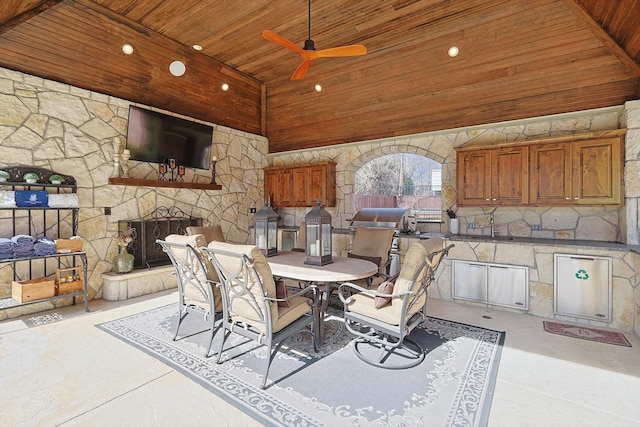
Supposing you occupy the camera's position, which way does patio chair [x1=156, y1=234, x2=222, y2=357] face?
facing away from the viewer and to the right of the viewer

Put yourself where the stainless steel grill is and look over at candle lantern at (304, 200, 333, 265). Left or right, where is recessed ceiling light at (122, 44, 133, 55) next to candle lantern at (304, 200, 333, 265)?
right

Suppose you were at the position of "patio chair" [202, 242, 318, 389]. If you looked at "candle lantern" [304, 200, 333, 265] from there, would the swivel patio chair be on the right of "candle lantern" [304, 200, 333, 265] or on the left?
right

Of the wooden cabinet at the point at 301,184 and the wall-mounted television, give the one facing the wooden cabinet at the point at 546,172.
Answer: the wall-mounted television

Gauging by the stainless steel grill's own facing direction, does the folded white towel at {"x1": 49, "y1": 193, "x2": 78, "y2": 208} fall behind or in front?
in front
